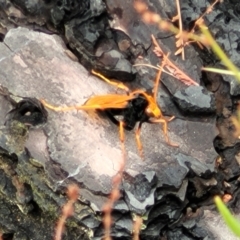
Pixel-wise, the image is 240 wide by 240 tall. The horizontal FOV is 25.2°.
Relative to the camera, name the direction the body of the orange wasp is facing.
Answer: to the viewer's right

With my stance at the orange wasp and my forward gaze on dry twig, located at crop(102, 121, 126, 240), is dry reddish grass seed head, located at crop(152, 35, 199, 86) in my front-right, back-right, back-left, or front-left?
back-left

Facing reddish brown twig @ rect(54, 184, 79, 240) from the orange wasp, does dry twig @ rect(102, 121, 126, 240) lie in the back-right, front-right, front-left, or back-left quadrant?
front-left

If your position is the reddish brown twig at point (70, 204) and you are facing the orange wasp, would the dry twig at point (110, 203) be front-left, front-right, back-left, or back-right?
front-right
